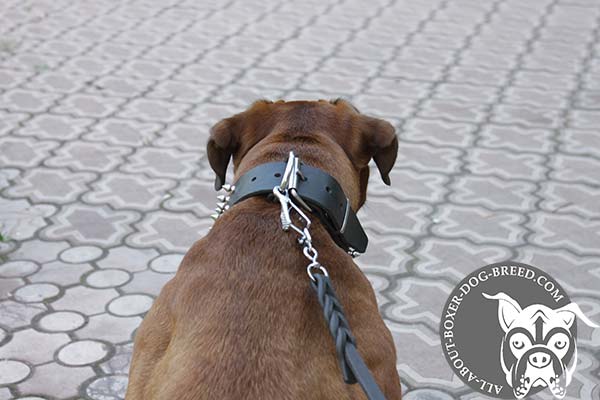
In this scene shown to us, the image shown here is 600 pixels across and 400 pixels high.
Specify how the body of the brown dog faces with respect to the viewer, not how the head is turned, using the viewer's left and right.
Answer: facing away from the viewer
